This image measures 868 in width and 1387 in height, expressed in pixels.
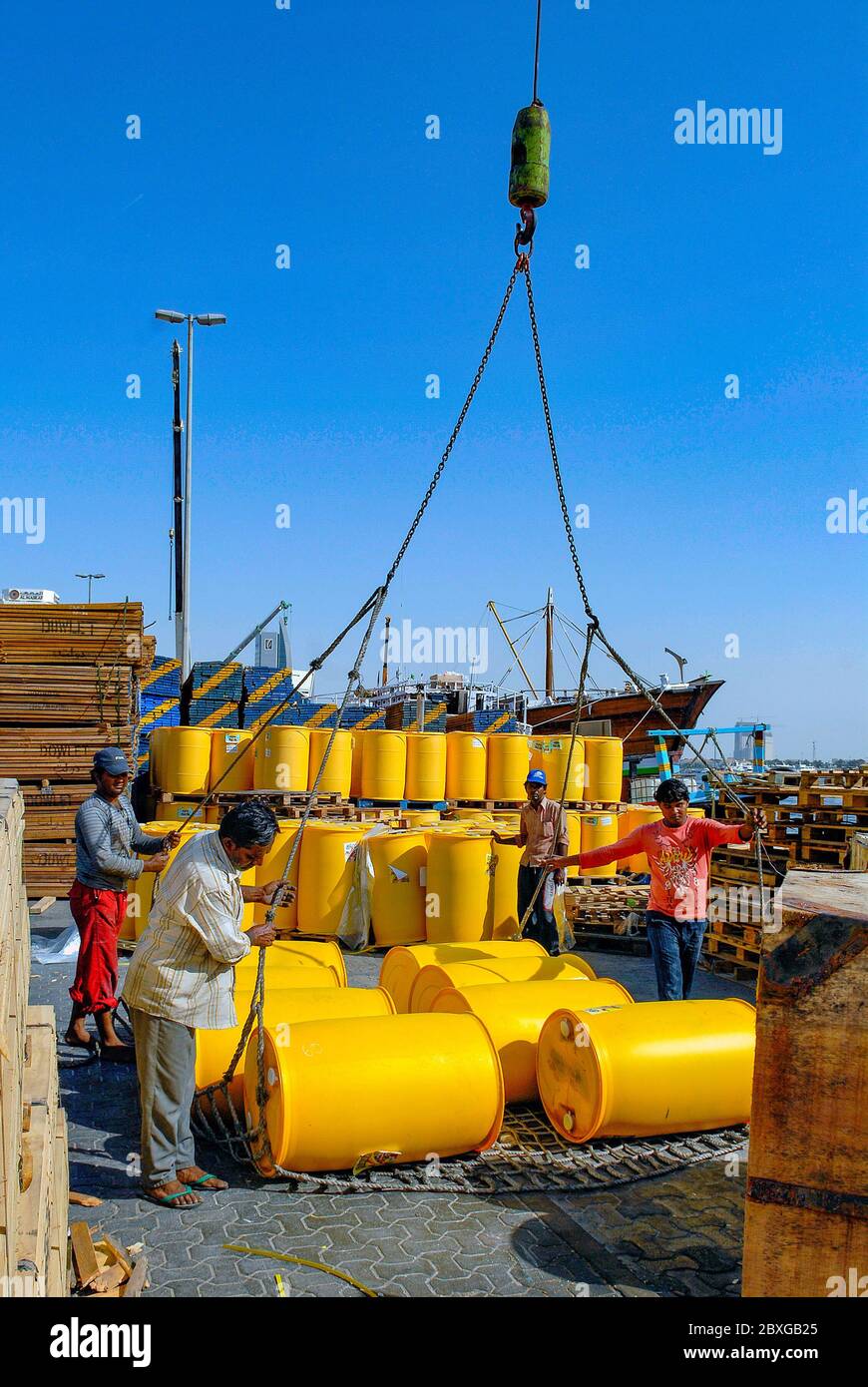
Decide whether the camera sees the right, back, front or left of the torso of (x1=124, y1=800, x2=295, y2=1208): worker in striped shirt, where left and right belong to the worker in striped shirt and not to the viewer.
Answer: right

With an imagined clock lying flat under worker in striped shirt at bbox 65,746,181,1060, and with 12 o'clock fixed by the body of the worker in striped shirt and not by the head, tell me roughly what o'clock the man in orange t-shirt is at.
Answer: The man in orange t-shirt is roughly at 11 o'clock from the worker in striped shirt.

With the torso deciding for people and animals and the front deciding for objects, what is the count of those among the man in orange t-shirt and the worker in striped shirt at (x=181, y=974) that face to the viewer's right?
1

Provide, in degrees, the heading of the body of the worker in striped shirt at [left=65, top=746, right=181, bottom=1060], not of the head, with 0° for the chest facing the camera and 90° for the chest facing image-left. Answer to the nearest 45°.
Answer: approximately 315°

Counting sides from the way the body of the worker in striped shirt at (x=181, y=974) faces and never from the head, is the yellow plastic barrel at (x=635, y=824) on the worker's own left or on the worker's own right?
on the worker's own left

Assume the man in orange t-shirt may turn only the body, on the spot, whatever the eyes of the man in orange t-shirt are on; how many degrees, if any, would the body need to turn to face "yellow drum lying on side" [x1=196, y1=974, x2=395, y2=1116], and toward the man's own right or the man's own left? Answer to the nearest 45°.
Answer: approximately 45° to the man's own right

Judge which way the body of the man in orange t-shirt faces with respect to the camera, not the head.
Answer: toward the camera

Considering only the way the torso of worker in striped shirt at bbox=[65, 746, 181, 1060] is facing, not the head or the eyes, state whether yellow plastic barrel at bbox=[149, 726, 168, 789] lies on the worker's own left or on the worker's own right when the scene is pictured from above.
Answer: on the worker's own left

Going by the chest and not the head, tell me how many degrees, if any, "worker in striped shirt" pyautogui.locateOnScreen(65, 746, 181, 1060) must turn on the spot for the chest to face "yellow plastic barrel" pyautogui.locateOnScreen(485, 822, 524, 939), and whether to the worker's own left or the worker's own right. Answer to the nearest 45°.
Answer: approximately 90° to the worker's own left
